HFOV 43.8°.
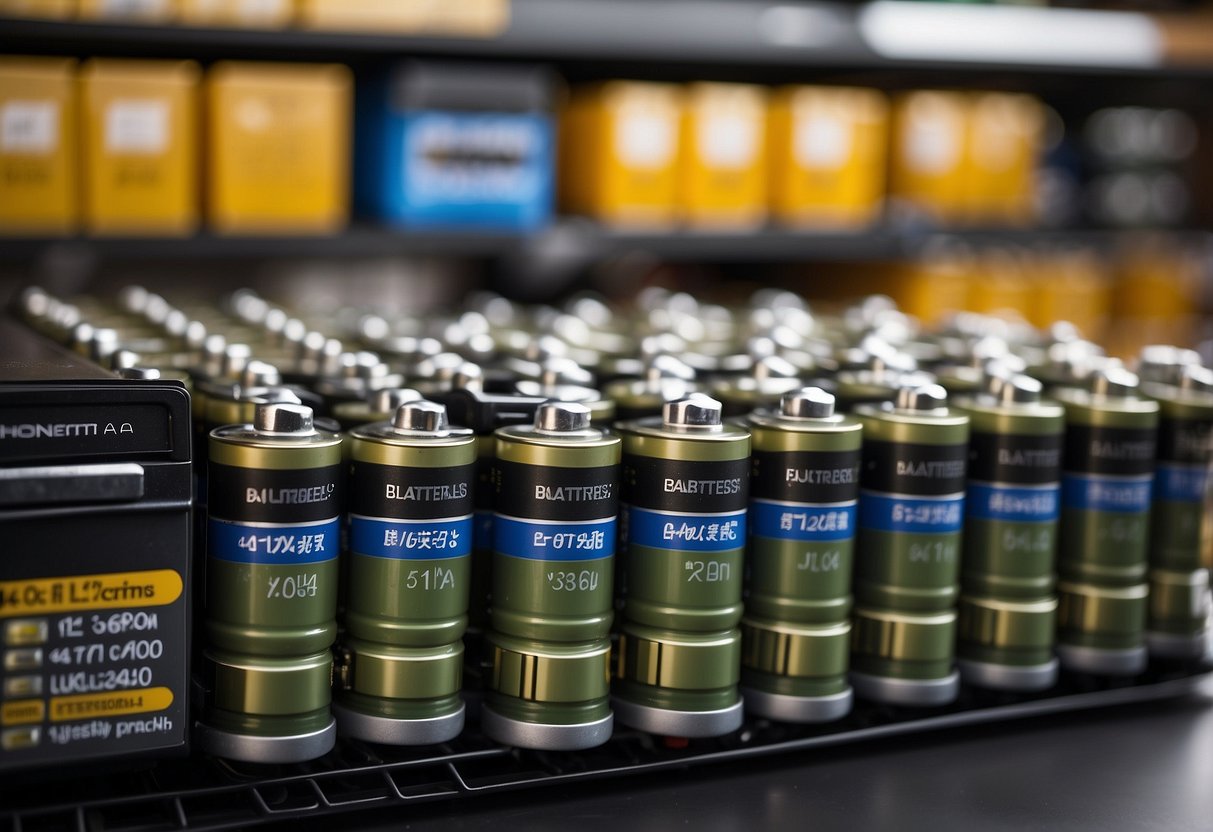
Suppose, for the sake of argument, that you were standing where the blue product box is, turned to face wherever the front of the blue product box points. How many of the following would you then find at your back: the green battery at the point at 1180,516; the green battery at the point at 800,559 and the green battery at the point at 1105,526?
0

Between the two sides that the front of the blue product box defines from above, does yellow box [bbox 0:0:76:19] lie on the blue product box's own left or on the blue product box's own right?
on the blue product box's own right

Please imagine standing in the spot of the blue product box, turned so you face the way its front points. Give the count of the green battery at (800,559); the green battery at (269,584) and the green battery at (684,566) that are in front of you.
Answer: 3

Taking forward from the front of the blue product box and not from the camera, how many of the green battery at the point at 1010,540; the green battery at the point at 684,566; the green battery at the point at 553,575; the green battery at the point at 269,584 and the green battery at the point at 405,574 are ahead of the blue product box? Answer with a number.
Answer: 5

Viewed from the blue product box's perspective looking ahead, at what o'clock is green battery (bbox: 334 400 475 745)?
The green battery is roughly at 12 o'clock from the blue product box.

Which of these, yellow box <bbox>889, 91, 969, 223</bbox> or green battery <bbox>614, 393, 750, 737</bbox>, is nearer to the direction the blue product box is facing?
the green battery

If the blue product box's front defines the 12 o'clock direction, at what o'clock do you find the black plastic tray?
The black plastic tray is roughly at 12 o'clock from the blue product box.

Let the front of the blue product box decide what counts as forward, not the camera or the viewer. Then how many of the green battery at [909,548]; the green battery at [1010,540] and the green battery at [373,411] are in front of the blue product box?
3

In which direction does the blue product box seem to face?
toward the camera

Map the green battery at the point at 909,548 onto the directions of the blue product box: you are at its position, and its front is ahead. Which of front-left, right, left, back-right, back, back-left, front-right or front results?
front

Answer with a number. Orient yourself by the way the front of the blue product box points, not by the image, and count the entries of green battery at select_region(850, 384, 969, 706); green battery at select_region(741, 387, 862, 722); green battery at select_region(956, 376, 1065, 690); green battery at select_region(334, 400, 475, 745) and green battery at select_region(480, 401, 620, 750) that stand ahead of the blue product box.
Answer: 5

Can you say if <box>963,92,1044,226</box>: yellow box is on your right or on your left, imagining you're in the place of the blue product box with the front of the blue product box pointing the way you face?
on your left

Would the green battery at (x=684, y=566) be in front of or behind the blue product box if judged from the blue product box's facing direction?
in front

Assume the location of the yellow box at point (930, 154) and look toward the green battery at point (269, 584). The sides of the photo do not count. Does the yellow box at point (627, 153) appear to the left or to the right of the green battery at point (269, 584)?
right
